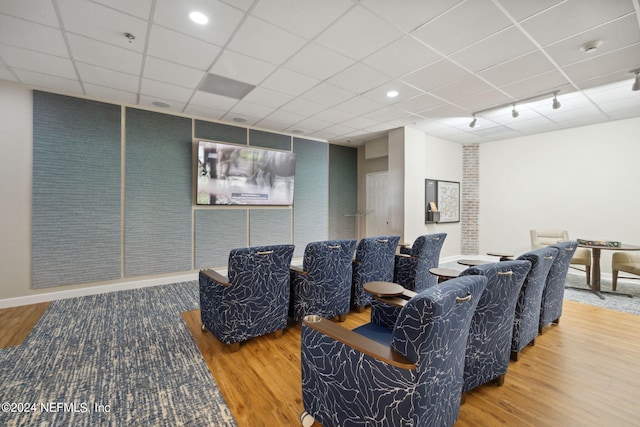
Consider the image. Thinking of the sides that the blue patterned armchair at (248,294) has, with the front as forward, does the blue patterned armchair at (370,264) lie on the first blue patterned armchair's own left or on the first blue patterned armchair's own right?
on the first blue patterned armchair's own right

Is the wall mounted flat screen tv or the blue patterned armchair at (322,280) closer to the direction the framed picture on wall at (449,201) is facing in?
the blue patterned armchair

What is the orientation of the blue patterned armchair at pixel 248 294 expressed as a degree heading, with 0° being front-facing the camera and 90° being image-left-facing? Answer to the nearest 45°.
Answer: approximately 135°

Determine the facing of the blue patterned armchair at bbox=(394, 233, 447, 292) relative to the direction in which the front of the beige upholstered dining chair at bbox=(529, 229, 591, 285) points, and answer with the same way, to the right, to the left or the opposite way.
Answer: the opposite way

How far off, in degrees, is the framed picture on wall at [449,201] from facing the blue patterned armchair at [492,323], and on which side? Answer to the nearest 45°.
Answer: approximately 45° to its right

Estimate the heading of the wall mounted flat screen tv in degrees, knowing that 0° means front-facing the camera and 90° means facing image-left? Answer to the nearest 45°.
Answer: approximately 315°

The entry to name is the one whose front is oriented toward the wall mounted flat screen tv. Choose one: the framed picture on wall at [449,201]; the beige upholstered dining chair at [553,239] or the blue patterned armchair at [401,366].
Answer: the blue patterned armchair

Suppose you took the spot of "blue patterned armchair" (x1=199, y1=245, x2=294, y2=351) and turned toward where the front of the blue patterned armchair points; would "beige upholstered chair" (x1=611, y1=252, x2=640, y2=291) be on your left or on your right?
on your right

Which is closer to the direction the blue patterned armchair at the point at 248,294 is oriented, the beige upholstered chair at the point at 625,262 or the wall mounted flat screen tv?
the wall mounted flat screen tv

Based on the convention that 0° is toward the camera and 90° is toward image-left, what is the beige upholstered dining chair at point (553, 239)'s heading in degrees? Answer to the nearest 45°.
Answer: approximately 315°

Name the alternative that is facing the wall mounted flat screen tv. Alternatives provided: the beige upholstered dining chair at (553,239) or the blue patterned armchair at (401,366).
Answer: the blue patterned armchair

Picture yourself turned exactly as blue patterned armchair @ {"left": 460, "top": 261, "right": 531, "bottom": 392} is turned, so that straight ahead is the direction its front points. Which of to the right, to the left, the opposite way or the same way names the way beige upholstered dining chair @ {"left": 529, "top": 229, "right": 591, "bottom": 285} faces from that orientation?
the opposite way

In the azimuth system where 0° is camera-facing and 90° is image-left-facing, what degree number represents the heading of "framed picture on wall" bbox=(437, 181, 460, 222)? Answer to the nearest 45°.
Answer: approximately 315°
